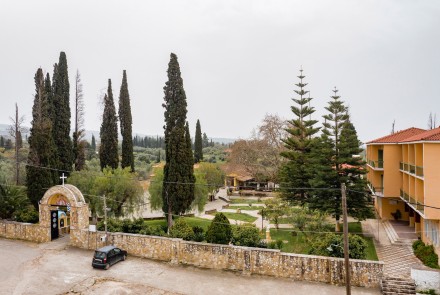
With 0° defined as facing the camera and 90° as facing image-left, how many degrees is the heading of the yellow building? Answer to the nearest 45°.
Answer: approximately 45°

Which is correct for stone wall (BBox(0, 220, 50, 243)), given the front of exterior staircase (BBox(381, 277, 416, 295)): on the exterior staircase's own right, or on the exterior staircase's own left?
on the exterior staircase's own right

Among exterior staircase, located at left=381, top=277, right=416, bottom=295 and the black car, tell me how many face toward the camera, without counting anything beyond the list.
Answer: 1

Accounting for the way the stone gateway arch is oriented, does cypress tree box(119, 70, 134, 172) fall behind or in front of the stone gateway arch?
behind

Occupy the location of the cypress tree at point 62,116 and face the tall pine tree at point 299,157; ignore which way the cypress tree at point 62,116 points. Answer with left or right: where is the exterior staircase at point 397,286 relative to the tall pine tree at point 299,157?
right

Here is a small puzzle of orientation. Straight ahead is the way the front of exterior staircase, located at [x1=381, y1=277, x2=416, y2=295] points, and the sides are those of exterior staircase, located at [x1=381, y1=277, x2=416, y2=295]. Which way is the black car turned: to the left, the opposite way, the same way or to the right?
the opposite way

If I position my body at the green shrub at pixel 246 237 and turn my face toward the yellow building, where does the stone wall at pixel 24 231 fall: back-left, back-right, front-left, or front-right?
back-left

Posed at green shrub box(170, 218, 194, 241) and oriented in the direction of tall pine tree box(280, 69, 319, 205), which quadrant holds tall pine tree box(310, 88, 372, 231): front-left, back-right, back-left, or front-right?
front-right

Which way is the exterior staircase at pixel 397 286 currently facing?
toward the camera

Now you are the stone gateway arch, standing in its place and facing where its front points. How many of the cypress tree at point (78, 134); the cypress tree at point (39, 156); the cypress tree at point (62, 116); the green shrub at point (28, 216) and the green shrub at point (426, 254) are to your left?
1

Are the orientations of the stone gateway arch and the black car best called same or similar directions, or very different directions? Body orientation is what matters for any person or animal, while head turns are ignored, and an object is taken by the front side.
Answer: very different directions
